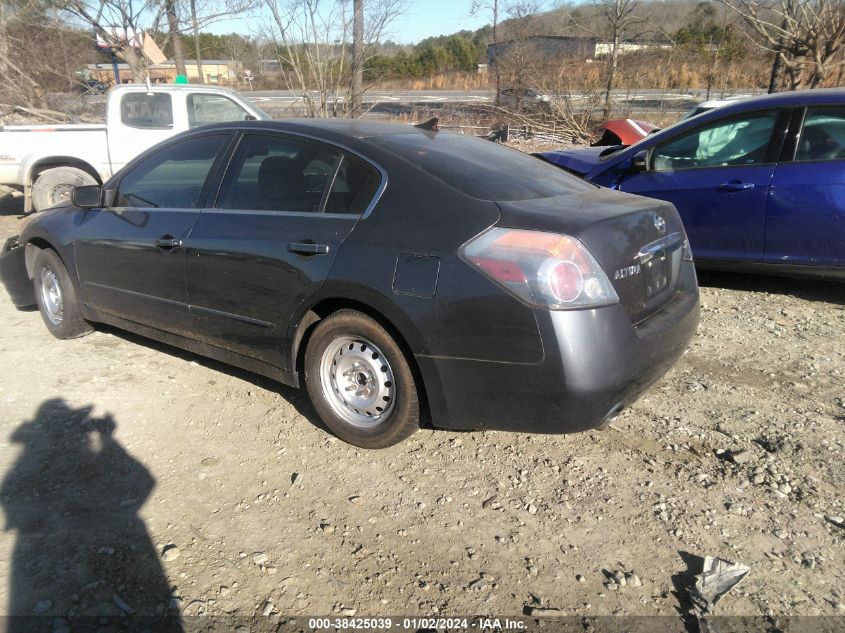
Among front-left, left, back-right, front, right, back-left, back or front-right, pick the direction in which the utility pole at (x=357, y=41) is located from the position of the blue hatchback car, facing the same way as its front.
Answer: front-right

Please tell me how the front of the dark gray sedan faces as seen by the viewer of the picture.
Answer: facing away from the viewer and to the left of the viewer

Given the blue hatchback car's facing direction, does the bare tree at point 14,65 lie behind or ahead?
ahead

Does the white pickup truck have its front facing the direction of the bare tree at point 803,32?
yes

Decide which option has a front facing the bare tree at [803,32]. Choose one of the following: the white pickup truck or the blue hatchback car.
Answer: the white pickup truck

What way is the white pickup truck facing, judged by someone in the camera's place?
facing to the right of the viewer

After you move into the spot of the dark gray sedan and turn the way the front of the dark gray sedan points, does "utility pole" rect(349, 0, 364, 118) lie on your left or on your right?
on your right

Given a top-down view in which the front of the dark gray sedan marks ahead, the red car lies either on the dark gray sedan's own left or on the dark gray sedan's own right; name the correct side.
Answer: on the dark gray sedan's own right

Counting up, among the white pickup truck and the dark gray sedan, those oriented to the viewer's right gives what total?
1

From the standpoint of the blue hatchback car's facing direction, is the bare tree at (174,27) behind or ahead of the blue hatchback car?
ahead

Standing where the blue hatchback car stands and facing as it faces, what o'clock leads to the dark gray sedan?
The dark gray sedan is roughly at 10 o'clock from the blue hatchback car.

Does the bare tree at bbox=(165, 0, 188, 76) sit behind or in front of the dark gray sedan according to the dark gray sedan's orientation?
in front

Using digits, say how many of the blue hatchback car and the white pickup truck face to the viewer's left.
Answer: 1

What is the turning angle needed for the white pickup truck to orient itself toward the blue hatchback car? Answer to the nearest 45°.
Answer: approximately 45° to its right

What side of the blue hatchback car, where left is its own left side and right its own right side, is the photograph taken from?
left

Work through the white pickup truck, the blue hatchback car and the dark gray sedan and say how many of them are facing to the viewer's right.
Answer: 1

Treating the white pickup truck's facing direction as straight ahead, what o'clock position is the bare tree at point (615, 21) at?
The bare tree is roughly at 11 o'clock from the white pickup truck.
